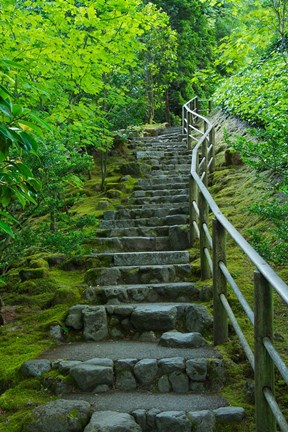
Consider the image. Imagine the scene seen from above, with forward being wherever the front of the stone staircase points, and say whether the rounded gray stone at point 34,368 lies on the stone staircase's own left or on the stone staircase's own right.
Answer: on the stone staircase's own right

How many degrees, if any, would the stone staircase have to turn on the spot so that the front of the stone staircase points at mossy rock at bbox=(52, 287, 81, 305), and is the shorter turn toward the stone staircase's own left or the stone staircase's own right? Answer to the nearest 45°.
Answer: approximately 135° to the stone staircase's own right

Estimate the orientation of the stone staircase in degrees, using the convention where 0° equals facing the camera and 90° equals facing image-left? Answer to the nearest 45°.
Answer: approximately 0°

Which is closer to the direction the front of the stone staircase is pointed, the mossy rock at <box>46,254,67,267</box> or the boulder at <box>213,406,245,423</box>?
the boulder

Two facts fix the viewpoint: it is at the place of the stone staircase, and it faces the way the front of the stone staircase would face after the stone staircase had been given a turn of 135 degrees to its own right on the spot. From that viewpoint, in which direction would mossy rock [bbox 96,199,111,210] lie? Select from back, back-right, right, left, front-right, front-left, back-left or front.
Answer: front-right
